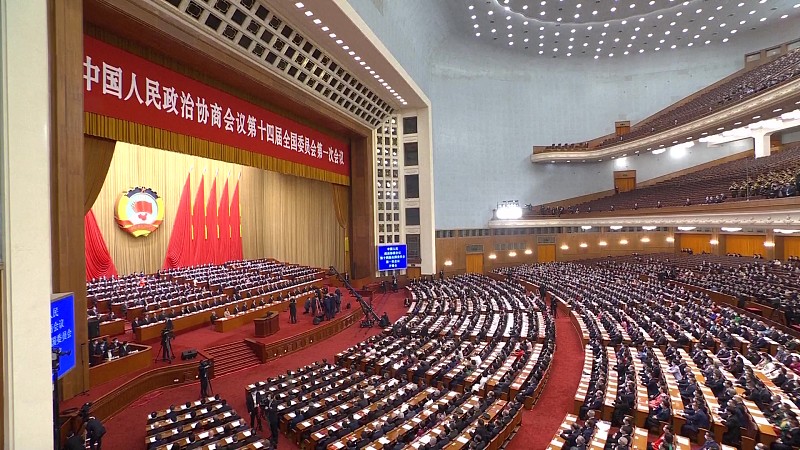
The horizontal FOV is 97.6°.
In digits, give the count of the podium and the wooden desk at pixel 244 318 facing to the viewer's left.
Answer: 0

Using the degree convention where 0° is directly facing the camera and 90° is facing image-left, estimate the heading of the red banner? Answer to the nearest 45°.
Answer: approximately 315°

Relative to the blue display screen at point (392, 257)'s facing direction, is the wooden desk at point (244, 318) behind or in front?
in front

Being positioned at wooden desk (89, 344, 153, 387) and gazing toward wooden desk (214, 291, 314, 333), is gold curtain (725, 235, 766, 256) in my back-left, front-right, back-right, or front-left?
front-right

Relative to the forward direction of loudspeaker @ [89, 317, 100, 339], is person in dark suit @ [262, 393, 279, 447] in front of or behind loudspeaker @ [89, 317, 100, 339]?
in front

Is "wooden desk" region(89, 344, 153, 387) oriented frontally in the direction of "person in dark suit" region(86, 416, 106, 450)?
no

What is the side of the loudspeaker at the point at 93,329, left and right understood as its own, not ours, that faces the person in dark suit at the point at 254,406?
front

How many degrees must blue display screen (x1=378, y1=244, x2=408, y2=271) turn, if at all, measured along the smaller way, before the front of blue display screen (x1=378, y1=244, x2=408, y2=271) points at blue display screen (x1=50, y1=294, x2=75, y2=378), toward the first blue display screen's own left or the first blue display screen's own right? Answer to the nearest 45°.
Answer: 0° — it already faces it

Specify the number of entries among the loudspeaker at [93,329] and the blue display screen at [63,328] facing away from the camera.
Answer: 0

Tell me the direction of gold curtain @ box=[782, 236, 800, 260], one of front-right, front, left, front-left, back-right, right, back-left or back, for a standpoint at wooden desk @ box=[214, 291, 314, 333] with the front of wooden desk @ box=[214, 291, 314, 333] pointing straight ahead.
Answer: front-left

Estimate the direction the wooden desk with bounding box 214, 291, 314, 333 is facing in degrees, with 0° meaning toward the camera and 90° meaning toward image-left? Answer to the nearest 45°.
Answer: approximately 315°

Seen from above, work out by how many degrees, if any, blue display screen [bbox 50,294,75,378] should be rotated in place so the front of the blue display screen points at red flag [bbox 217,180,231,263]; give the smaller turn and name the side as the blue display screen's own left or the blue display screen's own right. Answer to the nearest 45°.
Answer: approximately 90° to the blue display screen's own left

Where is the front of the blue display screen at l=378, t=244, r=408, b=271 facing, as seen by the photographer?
facing the viewer

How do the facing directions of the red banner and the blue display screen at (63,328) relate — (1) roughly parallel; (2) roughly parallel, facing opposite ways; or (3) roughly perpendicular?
roughly parallel

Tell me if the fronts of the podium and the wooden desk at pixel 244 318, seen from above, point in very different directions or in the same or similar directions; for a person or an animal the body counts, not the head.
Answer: same or similar directions

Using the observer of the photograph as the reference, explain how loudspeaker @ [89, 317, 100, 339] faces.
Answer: facing the viewer and to the right of the viewer

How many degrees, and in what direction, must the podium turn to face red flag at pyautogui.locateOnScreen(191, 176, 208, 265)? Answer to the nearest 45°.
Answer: approximately 135° to its left

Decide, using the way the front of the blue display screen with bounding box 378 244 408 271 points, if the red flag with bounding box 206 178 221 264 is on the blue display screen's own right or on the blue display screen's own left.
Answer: on the blue display screen's own right
